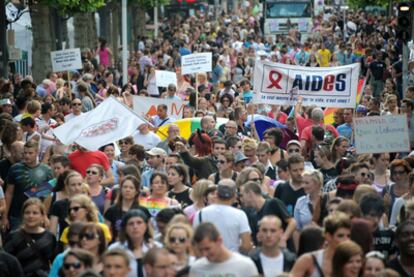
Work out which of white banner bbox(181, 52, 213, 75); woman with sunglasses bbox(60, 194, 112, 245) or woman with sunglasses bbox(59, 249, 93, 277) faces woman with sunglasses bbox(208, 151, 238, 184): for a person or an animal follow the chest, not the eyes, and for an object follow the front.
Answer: the white banner

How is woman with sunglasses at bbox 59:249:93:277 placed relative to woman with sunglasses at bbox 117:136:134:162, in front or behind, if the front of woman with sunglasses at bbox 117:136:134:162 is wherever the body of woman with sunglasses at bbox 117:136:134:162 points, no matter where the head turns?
in front

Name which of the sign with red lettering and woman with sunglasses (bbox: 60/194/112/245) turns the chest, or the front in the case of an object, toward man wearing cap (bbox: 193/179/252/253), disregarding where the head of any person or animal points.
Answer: the sign with red lettering

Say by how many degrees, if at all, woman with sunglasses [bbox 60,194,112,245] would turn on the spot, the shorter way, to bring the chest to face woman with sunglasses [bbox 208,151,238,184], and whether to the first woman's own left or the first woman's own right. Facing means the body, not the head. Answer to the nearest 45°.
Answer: approximately 180°

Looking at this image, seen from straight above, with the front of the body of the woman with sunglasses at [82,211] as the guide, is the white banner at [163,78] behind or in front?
behind

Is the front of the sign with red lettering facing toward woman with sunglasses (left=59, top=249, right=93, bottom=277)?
yes
